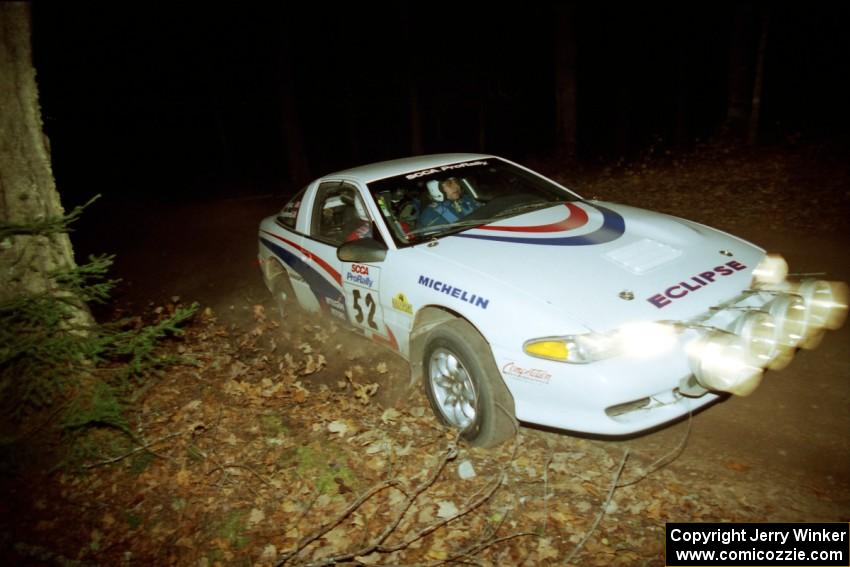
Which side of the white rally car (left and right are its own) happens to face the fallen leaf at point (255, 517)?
right

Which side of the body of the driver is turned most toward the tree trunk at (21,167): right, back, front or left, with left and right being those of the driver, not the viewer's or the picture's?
right

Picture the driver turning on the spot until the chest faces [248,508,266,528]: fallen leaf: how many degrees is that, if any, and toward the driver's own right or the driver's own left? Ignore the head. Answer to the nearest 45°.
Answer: approximately 90° to the driver's own right

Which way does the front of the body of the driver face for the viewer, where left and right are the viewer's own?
facing the viewer and to the right of the viewer

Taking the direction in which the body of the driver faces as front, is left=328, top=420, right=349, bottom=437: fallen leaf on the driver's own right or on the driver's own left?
on the driver's own right

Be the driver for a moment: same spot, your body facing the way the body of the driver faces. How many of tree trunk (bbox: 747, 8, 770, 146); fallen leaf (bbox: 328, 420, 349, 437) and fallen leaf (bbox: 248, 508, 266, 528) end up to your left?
1

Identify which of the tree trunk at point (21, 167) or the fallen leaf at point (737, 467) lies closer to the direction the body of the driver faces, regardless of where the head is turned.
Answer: the fallen leaf

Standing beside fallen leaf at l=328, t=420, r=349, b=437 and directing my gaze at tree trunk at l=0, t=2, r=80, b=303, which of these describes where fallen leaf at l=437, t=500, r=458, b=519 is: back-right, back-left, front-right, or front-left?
back-left

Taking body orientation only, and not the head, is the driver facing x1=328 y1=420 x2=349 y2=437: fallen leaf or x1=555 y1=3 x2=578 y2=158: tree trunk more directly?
the fallen leaf

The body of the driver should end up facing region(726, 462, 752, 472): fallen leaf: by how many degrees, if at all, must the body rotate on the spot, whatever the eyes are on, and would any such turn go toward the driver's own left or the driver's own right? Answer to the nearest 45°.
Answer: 0° — they already face it

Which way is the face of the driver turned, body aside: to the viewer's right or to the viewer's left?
to the viewer's right
